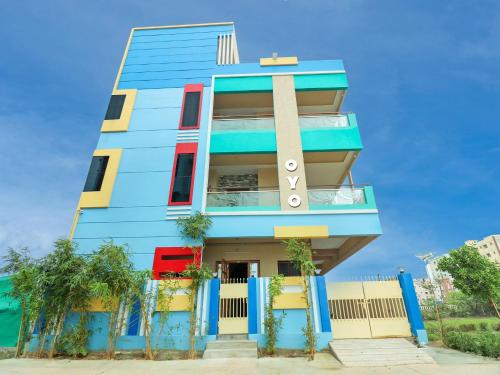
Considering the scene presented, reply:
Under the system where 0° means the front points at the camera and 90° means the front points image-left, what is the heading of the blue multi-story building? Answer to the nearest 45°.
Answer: approximately 0°

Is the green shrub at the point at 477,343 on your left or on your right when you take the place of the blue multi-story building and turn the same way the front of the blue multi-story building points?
on your left
